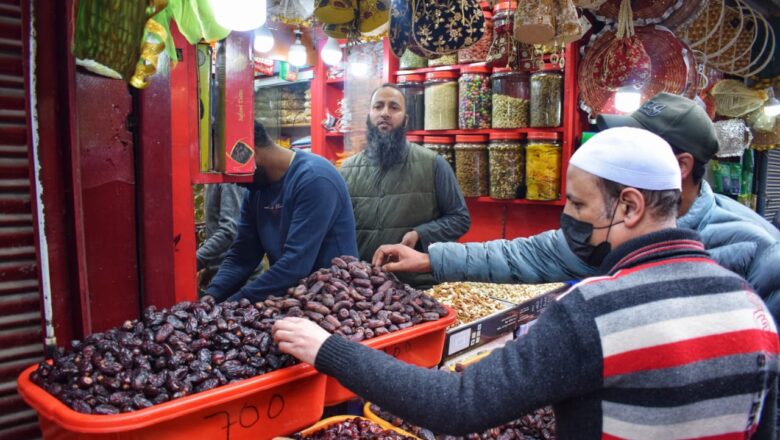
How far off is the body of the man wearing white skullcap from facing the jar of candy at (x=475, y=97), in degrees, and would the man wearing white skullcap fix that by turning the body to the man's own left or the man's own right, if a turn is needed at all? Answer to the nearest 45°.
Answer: approximately 45° to the man's own right

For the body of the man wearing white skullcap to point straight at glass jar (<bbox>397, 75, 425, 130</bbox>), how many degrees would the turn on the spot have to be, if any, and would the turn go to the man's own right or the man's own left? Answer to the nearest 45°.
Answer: approximately 45° to the man's own right

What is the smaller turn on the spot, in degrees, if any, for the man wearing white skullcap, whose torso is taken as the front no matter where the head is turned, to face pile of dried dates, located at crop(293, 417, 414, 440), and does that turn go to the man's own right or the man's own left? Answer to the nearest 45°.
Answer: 0° — they already face it

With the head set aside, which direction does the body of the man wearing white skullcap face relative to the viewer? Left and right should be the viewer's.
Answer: facing away from the viewer and to the left of the viewer

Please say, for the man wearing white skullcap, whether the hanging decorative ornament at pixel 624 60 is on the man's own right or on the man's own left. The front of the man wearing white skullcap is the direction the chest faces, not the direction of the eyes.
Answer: on the man's own right

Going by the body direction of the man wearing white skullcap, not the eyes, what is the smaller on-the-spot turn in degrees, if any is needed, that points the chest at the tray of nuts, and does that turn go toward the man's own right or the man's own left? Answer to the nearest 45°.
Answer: approximately 45° to the man's own right
